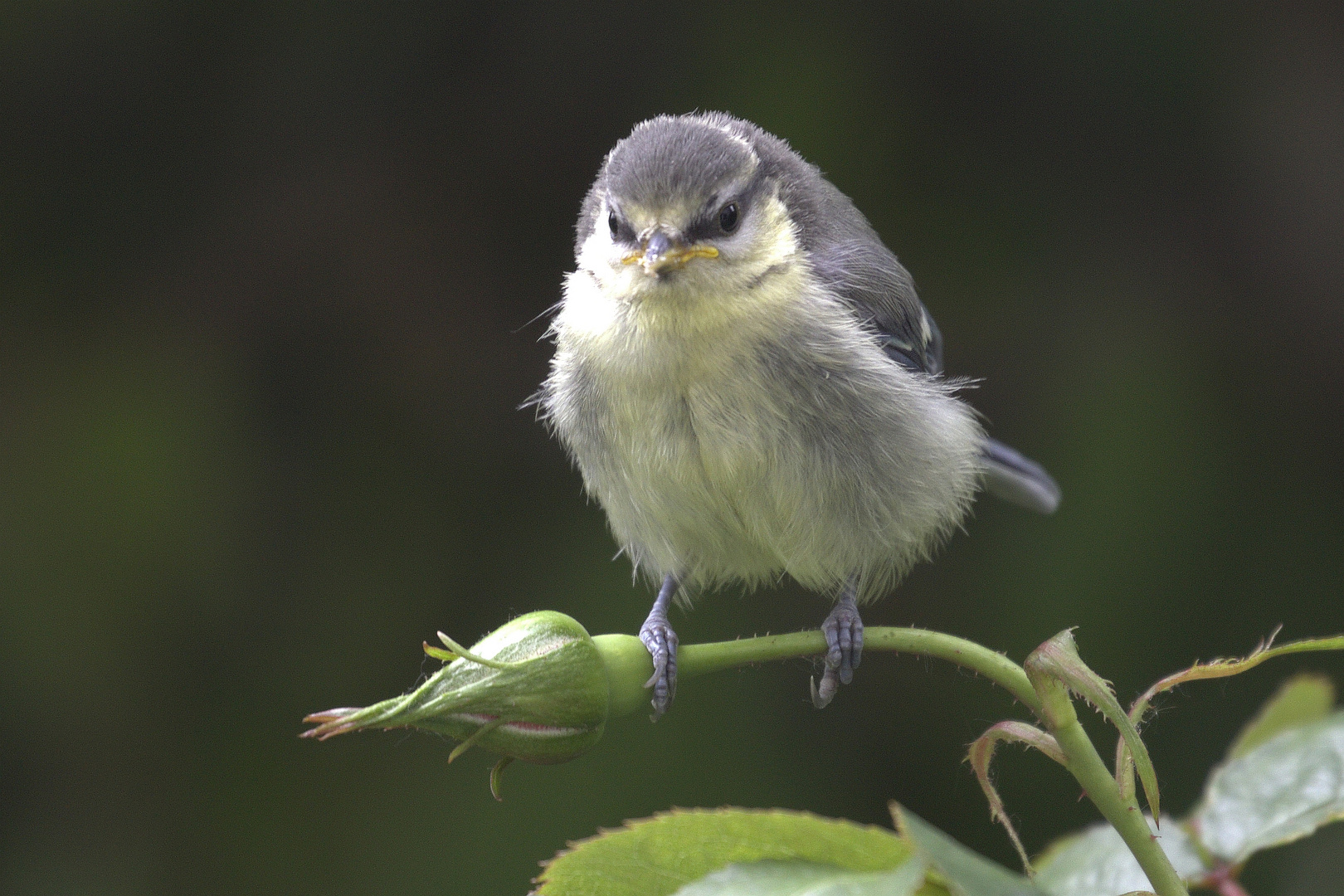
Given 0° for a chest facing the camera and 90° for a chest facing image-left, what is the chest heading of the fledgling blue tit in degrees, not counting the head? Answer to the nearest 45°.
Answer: approximately 45°
